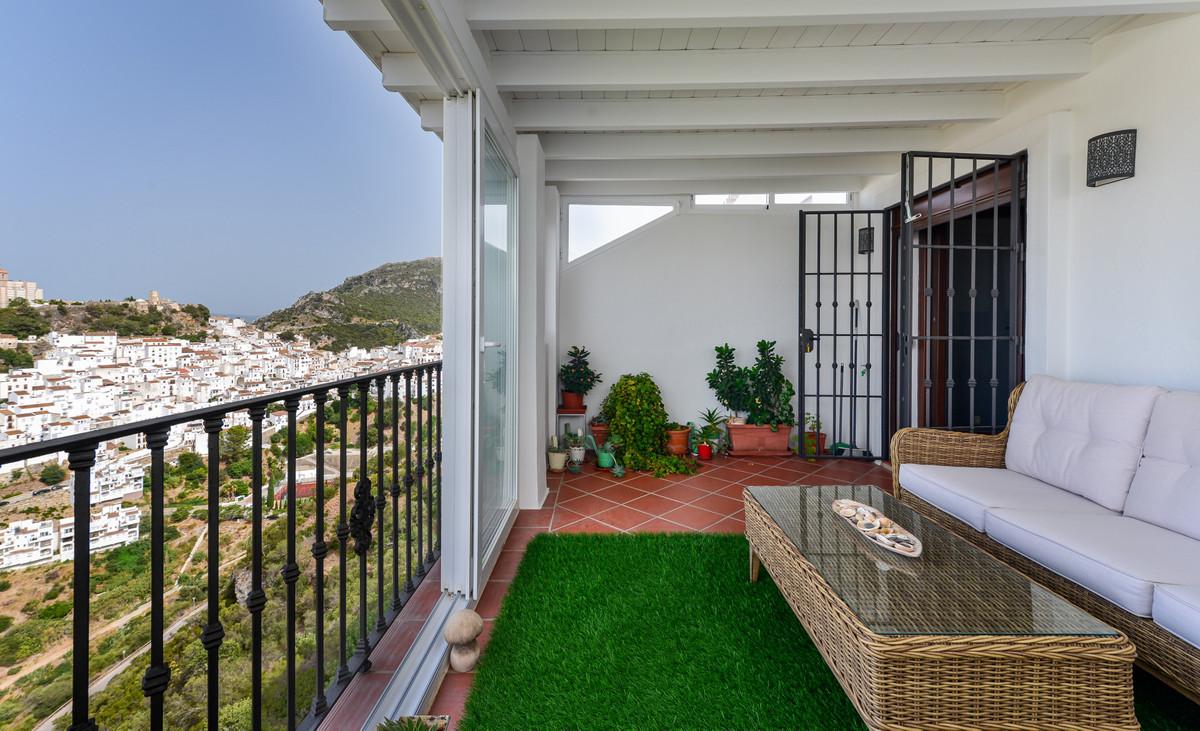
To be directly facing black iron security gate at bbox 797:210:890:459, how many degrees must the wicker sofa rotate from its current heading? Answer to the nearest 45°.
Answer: approximately 90° to its right

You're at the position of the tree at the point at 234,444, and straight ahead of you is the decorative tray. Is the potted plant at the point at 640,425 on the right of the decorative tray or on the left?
left

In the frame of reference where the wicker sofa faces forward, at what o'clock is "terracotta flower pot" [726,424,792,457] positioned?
The terracotta flower pot is roughly at 3 o'clock from the wicker sofa.

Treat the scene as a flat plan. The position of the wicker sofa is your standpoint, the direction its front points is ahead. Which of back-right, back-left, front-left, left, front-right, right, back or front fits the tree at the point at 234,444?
front

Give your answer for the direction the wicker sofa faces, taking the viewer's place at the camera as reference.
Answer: facing the viewer and to the left of the viewer

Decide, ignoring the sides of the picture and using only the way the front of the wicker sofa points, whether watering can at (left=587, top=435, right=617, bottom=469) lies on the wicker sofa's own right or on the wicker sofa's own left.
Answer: on the wicker sofa's own right

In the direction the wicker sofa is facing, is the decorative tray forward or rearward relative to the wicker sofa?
forward

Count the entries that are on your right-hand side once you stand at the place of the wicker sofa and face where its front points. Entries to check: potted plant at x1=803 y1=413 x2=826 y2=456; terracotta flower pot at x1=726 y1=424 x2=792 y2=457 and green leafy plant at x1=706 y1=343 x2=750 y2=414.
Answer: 3

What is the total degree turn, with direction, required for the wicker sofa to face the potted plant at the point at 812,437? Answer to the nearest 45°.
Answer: approximately 90° to its right

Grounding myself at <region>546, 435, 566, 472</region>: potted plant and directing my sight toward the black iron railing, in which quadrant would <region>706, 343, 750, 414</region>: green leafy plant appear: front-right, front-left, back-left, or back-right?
back-left

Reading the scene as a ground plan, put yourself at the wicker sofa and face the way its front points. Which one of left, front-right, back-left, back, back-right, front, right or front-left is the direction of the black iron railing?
front
